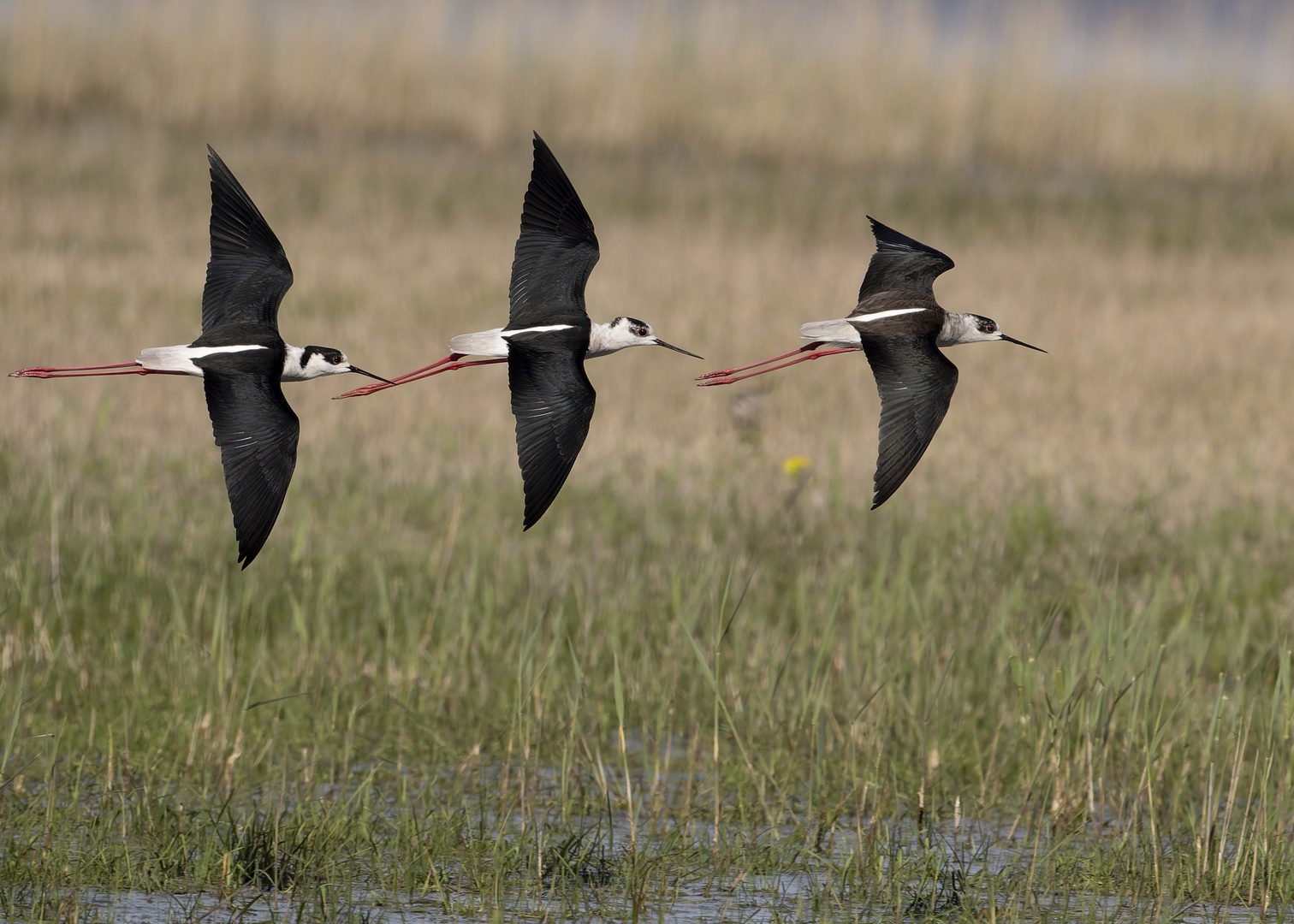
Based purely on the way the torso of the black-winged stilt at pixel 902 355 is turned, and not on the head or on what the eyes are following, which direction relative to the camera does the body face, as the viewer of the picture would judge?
to the viewer's right

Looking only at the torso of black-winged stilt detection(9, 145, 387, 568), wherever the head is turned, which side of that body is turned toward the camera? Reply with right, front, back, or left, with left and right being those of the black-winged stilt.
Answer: right

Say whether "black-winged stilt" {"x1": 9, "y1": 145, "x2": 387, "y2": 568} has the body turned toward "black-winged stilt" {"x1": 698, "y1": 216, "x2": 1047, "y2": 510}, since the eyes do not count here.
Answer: yes

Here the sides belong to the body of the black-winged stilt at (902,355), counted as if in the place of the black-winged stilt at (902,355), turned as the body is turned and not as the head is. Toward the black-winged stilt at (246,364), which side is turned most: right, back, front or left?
back

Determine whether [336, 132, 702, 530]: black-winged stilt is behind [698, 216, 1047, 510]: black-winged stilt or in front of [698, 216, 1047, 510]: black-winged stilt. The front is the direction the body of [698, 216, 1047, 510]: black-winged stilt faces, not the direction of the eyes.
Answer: behind

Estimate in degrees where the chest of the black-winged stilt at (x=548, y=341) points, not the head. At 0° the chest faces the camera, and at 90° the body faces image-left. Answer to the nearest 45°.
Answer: approximately 270°
